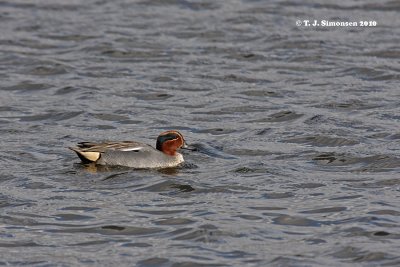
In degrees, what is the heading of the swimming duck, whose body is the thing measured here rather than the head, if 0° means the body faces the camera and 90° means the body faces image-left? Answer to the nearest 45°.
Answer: approximately 270°
